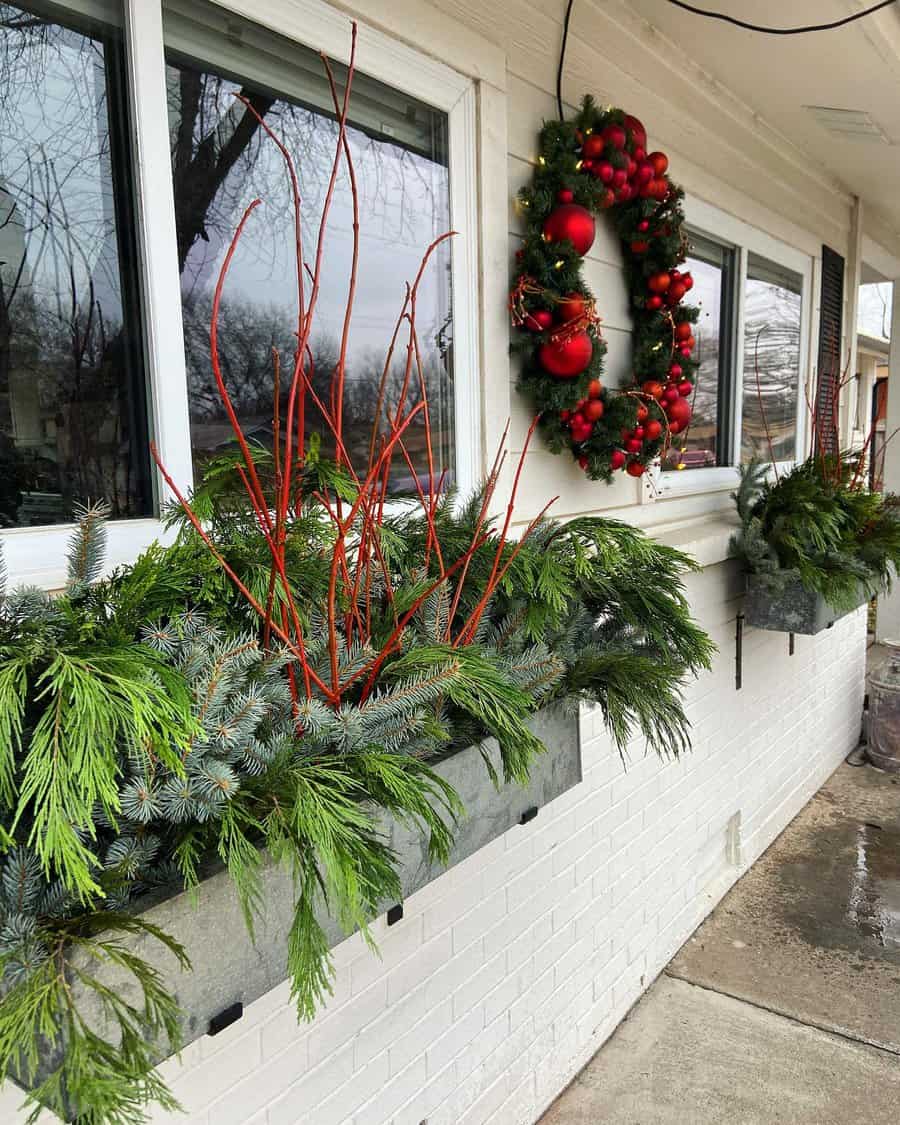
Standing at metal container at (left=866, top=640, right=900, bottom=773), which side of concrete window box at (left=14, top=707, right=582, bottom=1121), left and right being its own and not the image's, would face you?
left

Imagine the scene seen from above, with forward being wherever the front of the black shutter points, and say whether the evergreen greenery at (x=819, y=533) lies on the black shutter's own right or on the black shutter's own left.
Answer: on the black shutter's own right

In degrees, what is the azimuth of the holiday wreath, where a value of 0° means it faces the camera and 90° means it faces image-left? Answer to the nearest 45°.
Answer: approximately 315°

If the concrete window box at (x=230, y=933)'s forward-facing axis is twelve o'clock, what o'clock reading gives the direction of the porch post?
The porch post is roughly at 9 o'clock from the concrete window box.

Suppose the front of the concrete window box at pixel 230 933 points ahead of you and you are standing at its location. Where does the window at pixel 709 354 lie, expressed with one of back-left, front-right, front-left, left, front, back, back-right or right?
left

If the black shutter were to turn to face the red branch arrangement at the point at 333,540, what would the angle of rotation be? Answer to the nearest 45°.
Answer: approximately 45° to its right

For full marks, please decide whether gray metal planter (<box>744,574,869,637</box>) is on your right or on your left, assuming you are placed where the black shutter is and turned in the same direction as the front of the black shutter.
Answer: on your right

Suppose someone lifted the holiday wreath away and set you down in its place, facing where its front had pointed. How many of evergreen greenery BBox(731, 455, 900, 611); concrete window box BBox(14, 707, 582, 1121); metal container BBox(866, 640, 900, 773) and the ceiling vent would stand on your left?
3

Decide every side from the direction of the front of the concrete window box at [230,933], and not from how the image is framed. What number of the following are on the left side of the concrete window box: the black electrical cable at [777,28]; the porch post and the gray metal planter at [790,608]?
3

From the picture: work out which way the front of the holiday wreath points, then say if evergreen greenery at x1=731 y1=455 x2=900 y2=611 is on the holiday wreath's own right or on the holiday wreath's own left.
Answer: on the holiday wreath's own left

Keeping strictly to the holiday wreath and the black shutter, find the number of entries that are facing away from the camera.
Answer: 0

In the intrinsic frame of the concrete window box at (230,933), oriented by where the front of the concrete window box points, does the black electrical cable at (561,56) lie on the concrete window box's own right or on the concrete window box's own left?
on the concrete window box's own left

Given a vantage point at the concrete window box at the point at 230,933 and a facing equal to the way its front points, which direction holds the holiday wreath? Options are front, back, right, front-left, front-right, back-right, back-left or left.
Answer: left

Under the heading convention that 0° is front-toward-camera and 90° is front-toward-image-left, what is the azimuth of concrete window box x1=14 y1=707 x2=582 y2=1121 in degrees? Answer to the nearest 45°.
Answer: approximately 315°
